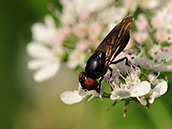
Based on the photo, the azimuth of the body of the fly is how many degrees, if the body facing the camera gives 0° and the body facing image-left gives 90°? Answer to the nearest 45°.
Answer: approximately 45°

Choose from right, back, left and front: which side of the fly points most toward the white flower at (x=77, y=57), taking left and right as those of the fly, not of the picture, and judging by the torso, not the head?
right

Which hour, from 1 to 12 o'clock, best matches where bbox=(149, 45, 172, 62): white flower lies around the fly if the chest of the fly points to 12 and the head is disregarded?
The white flower is roughly at 6 o'clock from the fly.

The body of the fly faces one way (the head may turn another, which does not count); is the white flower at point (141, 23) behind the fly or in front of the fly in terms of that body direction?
behind
